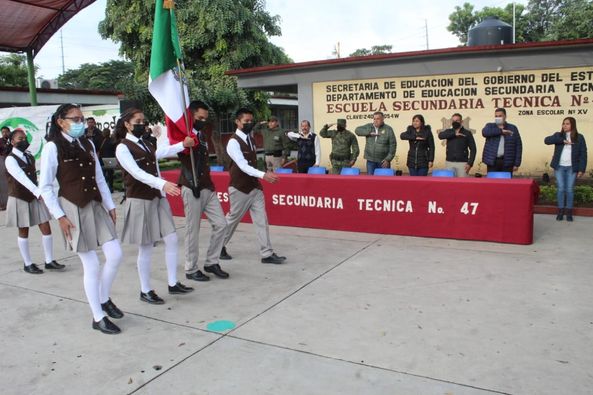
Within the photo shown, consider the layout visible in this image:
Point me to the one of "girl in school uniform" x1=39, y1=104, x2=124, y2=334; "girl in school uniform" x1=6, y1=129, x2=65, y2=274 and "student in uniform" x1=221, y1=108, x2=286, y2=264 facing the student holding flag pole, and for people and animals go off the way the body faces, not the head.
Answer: "girl in school uniform" x1=6, y1=129, x2=65, y2=274

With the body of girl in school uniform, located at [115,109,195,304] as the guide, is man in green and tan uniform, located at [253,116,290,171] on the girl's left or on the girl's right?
on the girl's left

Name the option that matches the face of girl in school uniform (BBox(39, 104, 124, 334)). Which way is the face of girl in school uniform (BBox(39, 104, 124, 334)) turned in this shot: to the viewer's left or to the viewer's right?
to the viewer's right

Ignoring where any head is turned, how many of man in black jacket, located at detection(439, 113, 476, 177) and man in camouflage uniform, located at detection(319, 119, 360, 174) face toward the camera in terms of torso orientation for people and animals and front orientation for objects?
2

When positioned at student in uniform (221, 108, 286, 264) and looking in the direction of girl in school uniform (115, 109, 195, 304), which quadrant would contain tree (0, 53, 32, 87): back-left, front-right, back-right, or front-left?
back-right

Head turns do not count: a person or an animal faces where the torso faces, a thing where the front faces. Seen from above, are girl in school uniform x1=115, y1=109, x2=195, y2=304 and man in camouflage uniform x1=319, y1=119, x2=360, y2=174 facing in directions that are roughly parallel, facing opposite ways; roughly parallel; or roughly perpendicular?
roughly perpendicular

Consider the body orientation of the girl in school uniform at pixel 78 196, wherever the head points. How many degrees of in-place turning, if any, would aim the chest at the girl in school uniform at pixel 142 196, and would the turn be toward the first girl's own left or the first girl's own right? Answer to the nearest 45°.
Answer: approximately 90° to the first girl's own left

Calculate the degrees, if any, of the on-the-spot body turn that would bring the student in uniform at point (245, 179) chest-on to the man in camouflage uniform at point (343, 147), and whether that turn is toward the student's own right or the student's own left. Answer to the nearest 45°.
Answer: approximately 90° to the student's own left
